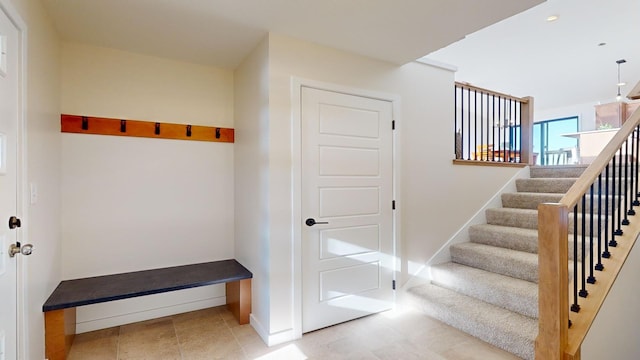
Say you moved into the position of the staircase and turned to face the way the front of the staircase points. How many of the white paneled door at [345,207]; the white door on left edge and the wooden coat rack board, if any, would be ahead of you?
3

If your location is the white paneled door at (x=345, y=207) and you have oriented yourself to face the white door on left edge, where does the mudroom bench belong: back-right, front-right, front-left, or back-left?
front-right

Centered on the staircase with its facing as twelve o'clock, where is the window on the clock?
The window is roughly at 5 o'clock from the staircase.

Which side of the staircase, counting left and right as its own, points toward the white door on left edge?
front

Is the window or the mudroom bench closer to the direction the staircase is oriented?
the mudroom bench

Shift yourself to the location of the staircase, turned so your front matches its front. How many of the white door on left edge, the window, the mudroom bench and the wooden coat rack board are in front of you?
3

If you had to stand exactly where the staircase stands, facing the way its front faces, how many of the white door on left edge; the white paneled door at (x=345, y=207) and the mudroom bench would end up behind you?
0

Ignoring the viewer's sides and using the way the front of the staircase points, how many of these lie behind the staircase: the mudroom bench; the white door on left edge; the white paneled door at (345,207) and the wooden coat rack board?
0

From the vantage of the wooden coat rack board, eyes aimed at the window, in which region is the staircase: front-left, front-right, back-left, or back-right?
front-right

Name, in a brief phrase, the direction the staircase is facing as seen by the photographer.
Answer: facing the viewer and to the left of the viewer

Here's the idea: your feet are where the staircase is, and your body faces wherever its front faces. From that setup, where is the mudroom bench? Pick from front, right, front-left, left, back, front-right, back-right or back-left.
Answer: front
